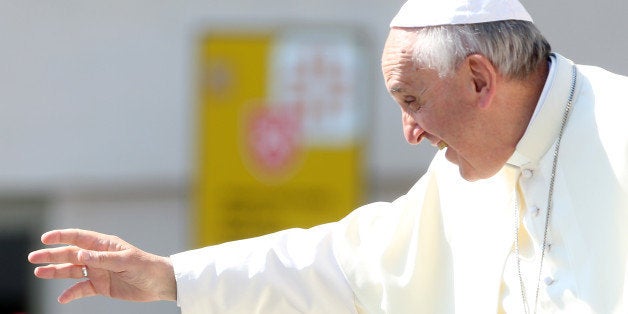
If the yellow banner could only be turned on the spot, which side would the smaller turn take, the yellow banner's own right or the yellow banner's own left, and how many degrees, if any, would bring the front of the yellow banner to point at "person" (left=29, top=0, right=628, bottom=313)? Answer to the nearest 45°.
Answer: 0° — it already faces them

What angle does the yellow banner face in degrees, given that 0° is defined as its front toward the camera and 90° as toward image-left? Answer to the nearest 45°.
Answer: approximately 0°

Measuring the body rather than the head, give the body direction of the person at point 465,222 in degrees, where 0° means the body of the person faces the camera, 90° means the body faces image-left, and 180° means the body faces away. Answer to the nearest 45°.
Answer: approximately 45°

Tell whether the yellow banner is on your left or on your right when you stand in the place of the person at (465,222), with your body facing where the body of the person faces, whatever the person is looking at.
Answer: on your right
